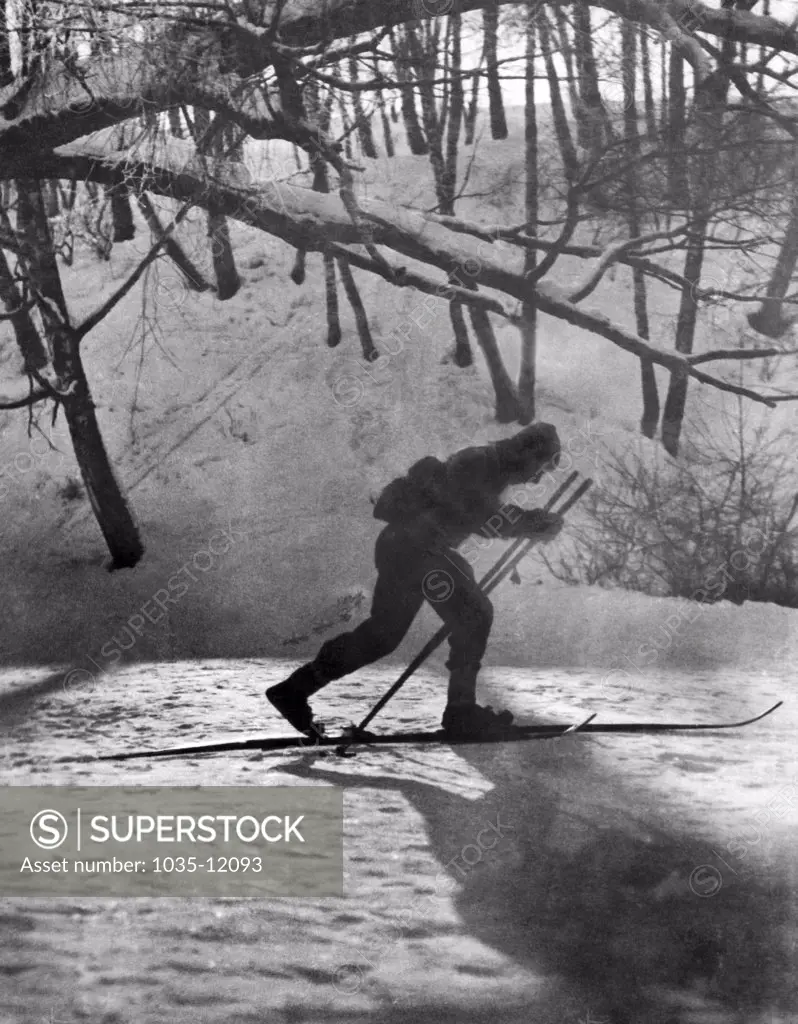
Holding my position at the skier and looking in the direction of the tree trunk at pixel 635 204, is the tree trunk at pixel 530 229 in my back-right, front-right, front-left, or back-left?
front-left

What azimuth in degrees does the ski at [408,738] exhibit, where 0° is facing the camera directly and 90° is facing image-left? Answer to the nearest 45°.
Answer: approximately 270°

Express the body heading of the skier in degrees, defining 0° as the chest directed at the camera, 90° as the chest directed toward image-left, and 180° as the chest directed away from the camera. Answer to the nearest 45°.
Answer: approximately 270°

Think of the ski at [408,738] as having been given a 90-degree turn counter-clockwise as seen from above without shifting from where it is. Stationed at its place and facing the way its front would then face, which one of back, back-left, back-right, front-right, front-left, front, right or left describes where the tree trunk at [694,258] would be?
front-right

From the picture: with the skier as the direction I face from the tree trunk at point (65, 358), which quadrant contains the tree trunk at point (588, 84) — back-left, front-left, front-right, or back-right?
back-left

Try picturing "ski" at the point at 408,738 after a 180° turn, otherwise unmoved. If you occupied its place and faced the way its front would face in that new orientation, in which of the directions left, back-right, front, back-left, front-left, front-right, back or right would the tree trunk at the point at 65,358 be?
front-right
